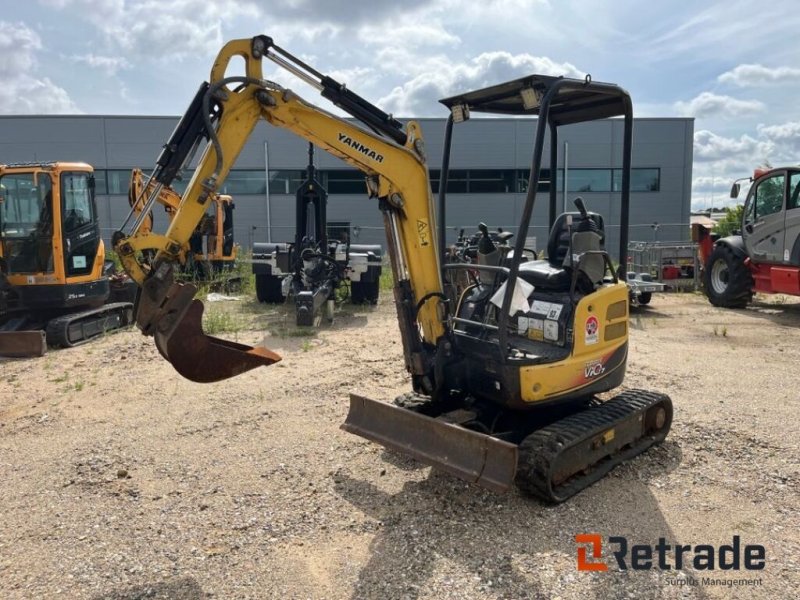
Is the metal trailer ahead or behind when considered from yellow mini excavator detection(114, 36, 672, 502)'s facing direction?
behind

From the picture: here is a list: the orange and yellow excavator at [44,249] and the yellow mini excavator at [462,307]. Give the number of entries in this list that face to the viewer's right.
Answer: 0

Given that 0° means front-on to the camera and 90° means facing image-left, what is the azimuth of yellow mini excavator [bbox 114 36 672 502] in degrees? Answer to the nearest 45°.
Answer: approximately 45°

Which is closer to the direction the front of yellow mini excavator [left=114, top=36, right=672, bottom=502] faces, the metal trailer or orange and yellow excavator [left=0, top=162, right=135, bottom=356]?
the orange and yellow excavator

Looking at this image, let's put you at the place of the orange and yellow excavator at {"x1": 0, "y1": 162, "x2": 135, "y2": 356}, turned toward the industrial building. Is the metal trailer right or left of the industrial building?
right

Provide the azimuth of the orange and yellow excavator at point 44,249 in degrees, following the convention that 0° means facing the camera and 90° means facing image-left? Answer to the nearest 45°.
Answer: approximately 45°

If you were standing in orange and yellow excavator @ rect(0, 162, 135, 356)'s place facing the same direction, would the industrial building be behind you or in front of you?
behind

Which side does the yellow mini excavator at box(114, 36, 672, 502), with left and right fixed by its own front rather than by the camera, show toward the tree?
back

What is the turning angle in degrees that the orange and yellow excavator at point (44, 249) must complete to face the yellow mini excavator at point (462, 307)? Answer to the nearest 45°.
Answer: approximately 45° to its left

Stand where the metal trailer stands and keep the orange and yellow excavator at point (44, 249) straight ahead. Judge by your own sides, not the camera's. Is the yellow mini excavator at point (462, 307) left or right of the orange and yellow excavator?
left

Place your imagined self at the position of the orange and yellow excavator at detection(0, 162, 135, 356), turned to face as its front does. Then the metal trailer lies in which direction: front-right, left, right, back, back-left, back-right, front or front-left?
back-left

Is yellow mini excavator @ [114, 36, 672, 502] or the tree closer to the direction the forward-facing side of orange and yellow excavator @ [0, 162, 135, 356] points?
the yellow mini excavator
